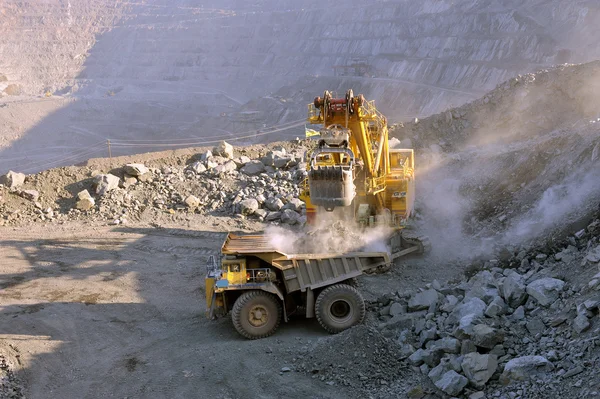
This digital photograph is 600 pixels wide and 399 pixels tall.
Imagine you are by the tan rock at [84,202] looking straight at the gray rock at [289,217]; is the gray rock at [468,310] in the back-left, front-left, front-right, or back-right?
front-right

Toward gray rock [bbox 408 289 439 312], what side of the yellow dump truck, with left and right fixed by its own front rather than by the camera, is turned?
back

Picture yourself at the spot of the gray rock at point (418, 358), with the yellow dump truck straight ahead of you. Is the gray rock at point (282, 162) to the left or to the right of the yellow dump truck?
right

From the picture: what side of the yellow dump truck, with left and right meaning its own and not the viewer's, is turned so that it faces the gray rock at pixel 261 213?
right

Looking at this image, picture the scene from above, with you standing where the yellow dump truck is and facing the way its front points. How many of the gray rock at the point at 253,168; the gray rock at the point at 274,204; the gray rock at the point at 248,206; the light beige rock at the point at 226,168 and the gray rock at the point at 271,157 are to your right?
5

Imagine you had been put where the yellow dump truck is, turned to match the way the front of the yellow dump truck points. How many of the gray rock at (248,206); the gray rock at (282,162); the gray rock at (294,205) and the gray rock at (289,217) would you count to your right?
4

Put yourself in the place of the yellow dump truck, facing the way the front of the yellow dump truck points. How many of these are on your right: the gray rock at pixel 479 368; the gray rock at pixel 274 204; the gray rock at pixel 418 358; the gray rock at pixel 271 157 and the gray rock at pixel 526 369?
2

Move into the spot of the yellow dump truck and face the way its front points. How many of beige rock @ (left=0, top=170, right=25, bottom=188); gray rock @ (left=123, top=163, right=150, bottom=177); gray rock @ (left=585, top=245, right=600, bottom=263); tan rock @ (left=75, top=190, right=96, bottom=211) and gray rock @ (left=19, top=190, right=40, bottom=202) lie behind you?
1

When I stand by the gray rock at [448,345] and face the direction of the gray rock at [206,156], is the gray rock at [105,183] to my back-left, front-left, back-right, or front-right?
front-left

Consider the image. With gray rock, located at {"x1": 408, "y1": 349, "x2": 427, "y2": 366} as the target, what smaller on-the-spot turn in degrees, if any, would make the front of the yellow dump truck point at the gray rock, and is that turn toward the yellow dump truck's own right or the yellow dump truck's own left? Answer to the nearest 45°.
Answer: approximately 135° to the yellow dump truck's own left

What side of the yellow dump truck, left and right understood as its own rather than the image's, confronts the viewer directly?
left

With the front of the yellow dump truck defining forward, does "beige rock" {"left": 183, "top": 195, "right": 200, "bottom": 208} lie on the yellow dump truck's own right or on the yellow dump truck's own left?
on the yellow dump truck's own right

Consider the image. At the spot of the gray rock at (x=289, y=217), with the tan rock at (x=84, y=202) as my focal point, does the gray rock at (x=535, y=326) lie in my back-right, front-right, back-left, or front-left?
back-left

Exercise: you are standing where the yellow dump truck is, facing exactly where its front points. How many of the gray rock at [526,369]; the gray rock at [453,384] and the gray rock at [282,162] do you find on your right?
1

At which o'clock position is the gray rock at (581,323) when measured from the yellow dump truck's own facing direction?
The gray rock is roughly at 7 o'clock from the yellow dump truck.

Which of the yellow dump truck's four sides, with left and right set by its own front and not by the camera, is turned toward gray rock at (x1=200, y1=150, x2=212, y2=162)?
right

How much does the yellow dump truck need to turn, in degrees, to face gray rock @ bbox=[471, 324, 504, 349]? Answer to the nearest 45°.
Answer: approximately 135° to its left

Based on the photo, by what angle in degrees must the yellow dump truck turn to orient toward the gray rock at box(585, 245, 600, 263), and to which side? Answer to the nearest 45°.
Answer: approximately 180°
